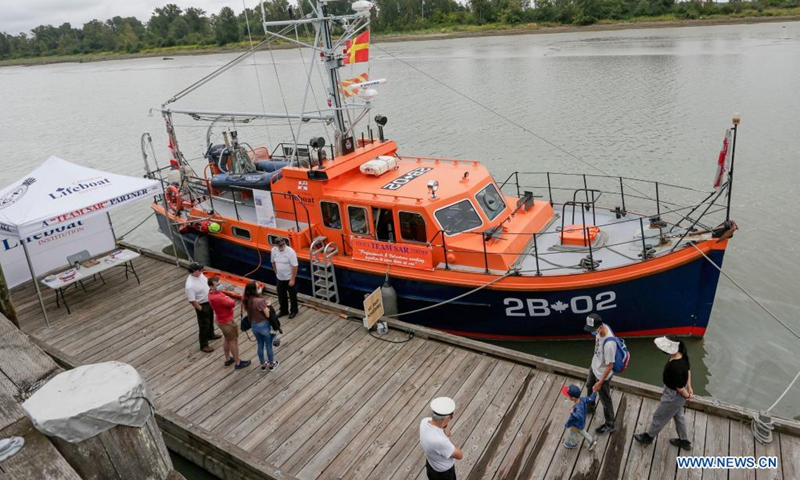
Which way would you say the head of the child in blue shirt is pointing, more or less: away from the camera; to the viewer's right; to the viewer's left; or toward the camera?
to the viewer's left

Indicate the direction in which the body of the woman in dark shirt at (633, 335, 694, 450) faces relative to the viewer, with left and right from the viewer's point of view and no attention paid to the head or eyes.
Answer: facing to the left of the viewer

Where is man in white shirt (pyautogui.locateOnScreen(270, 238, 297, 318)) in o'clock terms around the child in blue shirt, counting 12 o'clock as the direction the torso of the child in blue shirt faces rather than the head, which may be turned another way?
The man in white shirt is roughly at 1 o'clock from the child in blue shirt.

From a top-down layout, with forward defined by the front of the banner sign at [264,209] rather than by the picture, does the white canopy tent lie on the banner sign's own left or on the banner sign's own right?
on the banner sign's own right

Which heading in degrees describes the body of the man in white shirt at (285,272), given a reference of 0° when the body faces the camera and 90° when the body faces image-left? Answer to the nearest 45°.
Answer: approximately 45°

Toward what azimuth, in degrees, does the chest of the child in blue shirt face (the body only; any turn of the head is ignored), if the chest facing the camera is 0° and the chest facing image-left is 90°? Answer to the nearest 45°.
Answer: approximately 90°
